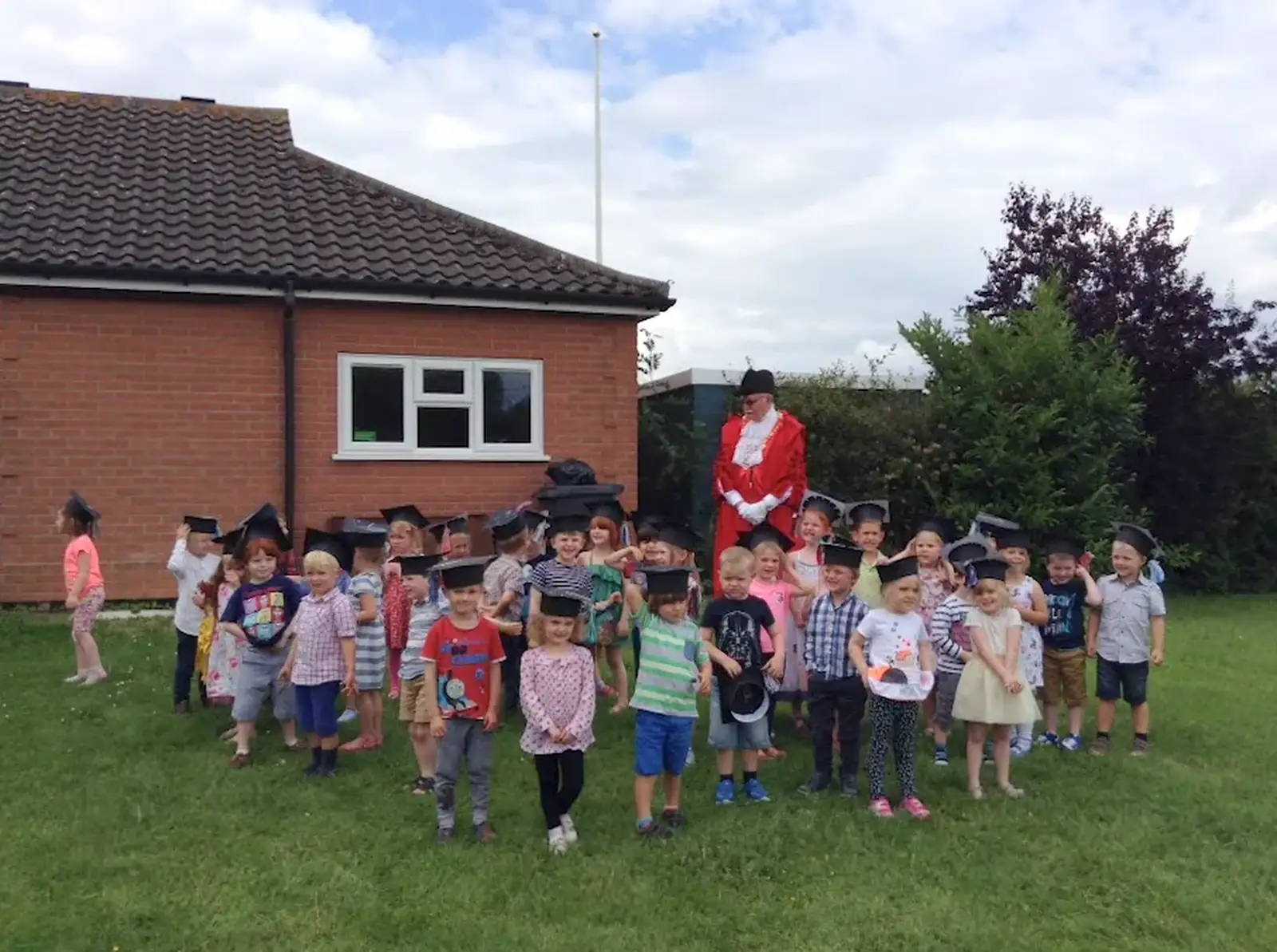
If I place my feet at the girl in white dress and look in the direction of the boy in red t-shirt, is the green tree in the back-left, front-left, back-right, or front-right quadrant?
back-right

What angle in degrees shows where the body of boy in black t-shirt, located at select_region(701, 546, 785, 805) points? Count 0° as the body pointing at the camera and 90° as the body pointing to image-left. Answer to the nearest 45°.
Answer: approximately 0°

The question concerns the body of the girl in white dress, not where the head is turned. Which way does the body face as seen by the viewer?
toward the camera

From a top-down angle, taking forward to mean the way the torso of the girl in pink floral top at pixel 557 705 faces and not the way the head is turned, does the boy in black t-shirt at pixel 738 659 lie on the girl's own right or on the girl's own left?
on the girl's own left

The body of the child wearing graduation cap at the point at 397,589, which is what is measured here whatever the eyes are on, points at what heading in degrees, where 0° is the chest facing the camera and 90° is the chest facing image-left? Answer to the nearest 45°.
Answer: approximately 45°

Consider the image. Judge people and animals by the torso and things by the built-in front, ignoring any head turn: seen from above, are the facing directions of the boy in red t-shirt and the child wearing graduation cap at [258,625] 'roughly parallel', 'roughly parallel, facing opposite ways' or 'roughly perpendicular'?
roughly parallel

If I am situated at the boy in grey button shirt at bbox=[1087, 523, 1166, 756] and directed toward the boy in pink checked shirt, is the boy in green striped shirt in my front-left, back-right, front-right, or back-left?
front-left

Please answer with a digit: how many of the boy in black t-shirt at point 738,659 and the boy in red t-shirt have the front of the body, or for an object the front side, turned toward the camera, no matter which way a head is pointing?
2

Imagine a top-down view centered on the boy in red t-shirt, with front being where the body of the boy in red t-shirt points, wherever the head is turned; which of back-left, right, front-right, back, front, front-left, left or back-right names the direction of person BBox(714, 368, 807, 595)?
back-left

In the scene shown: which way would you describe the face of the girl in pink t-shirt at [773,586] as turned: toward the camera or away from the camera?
toward the camera

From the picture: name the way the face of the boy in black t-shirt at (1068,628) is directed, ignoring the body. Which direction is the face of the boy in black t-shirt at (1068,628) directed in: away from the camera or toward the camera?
toward the camera

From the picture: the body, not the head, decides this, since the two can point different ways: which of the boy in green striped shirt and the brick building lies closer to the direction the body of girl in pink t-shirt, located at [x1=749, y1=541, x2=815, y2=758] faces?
the boy in green striped shirt

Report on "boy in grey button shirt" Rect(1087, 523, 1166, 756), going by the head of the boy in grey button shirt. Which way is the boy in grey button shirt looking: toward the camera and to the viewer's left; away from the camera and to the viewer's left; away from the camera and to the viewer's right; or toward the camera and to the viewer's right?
toward the camera and to the viewer's left

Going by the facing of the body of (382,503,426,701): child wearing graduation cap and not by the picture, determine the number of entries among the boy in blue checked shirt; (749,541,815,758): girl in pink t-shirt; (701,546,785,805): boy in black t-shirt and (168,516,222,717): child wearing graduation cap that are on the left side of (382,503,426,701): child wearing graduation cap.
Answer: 3

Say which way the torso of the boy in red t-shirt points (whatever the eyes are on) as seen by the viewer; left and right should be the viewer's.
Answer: facing the viewer

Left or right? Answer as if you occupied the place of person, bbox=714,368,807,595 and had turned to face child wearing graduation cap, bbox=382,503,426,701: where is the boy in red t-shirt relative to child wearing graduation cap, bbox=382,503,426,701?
left

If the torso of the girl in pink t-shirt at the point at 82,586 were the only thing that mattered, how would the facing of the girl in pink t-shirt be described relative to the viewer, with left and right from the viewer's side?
facing to the left of the viewer

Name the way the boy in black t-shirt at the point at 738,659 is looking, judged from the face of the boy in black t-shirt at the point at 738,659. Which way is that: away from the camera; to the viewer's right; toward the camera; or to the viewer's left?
toward the camera

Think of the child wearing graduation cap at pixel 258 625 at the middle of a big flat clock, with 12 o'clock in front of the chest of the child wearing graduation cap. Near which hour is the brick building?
The brick building is roughly at 6 o'clock from the child wearing graduation cap.
